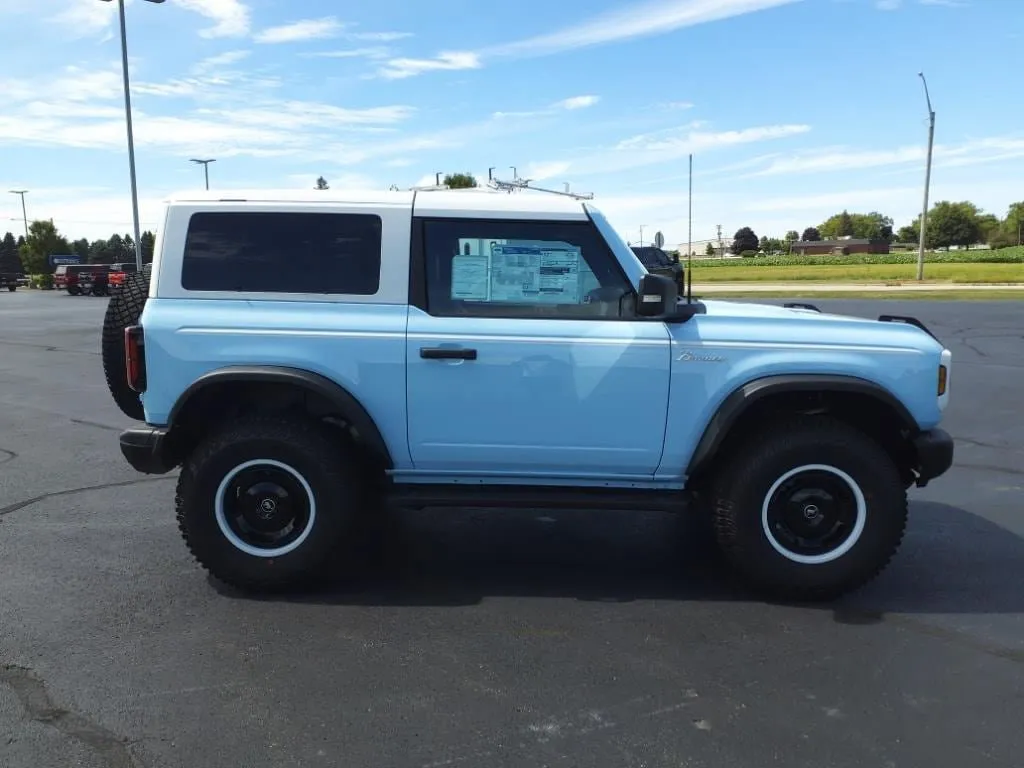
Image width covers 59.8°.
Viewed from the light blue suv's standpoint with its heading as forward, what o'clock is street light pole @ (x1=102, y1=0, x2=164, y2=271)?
The street light pole is roughly at 8 o'clock from the light blue suv.

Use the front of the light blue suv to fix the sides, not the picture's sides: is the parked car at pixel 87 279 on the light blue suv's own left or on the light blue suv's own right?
on the light blue suv's own left

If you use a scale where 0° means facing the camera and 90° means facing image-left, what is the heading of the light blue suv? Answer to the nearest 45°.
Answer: approximately 270°
